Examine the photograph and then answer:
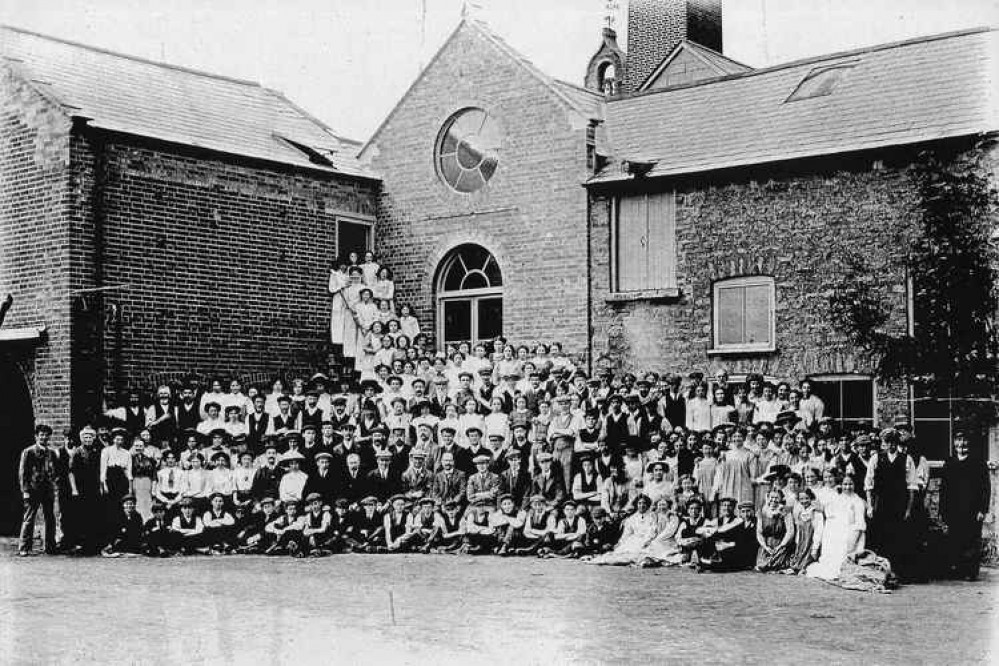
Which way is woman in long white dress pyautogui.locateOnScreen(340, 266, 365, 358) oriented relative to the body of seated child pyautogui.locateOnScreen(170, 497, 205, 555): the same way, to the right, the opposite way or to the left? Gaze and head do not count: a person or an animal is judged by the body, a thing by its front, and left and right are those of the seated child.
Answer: the same way

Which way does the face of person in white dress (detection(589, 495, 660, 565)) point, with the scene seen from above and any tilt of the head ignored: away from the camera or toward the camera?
toward the camera

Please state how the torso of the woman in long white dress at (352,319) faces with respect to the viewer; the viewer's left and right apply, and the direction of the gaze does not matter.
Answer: facing the viewer

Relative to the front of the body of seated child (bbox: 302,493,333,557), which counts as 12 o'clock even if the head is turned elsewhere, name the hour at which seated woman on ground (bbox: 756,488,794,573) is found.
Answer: The seated woman on ground is roughly at 10 o'clock from the seated child.

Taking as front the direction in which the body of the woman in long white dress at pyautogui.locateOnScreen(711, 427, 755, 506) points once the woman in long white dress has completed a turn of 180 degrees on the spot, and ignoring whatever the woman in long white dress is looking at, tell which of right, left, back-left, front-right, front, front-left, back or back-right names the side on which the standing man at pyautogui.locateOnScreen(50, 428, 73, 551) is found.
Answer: left

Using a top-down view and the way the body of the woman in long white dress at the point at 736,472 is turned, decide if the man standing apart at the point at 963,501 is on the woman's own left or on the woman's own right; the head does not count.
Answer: on the woman's own left

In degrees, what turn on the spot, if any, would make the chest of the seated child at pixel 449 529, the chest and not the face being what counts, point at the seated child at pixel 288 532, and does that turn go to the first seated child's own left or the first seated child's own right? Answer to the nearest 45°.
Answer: approximately 90° to the first seated child's own right

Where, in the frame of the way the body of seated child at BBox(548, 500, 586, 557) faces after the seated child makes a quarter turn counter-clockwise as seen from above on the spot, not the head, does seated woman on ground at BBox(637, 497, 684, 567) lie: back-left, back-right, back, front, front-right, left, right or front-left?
front-right

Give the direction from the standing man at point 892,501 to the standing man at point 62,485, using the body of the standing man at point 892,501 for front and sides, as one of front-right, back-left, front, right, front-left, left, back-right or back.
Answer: right

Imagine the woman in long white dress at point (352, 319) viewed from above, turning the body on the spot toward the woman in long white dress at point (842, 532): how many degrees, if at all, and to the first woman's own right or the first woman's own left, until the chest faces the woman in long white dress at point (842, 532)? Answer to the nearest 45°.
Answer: approximately 45° to the first woman's own left

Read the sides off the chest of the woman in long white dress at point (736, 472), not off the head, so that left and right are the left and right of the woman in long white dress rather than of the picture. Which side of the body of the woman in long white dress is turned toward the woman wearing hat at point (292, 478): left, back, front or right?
right

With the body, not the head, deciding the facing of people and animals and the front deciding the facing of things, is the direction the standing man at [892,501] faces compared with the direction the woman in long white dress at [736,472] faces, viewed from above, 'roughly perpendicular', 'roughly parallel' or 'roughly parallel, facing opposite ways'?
roughly parallel

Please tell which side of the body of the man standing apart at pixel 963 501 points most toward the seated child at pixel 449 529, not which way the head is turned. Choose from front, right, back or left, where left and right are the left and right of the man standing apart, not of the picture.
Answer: right

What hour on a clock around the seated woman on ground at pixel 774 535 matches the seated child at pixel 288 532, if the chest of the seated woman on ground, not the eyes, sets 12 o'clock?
The seated child is roughly at 3 o'clock from the seated woman on ground.

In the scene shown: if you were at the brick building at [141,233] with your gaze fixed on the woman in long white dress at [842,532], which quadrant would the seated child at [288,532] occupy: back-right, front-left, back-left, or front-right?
front-right

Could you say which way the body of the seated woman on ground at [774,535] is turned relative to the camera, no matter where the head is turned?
toward the camera

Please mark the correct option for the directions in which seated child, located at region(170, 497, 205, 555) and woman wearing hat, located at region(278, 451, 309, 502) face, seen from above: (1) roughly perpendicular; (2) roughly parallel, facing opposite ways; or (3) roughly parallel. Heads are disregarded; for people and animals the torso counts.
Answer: roughly parallel

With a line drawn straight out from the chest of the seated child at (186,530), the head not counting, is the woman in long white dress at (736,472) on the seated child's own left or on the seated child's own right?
on the seated child's own left

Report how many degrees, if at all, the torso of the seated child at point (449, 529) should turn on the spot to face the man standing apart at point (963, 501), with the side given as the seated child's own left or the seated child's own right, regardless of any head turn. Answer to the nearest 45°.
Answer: approximately 90° to the seated child's own left

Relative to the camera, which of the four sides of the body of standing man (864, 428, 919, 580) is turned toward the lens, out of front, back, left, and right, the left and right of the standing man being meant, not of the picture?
front

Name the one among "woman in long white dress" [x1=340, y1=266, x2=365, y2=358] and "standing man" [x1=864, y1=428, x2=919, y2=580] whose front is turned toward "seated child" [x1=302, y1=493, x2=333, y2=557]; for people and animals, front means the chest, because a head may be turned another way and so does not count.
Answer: the woman in long white dress

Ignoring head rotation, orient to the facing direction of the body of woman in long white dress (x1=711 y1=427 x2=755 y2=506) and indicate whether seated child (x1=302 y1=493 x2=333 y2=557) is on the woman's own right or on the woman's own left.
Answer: on the woman's own right
